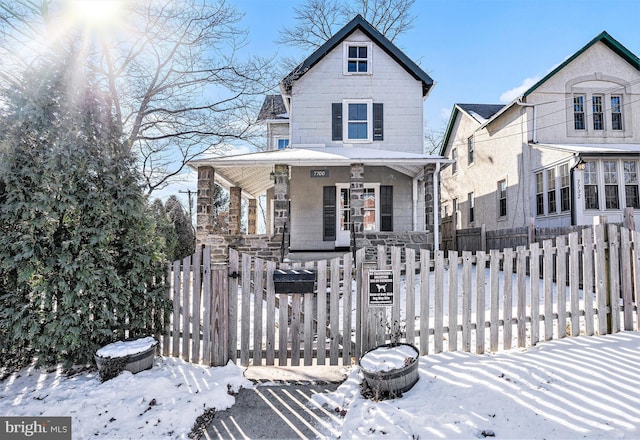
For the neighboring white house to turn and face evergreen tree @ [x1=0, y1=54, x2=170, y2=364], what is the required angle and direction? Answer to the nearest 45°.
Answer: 0° — it already faces it

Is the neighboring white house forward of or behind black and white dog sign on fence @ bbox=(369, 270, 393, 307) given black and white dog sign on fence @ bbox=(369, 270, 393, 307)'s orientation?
behind

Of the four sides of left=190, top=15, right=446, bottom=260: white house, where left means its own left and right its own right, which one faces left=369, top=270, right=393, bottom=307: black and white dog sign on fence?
front

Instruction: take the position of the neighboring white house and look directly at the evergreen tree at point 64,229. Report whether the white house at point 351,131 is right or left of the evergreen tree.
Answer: right

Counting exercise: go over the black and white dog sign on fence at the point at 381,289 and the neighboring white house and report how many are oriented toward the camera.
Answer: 2

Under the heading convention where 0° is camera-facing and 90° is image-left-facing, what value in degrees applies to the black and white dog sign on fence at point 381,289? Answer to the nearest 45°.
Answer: approximately 0°

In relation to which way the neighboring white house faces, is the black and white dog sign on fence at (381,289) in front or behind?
in front

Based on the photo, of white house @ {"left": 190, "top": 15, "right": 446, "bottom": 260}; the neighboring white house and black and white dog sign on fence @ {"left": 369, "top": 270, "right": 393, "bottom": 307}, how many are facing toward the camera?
3

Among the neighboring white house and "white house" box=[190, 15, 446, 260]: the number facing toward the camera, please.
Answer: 2

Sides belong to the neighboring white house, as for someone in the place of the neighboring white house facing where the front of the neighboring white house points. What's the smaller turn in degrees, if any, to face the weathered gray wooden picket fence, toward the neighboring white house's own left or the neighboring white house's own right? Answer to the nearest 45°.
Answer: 0° — it already faces it

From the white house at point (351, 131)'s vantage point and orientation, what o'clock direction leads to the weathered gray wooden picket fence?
The weathered gray wooden picket fence is roughly at 12 o'clock from the white house.

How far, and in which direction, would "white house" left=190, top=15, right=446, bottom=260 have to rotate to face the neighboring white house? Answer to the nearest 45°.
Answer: approximately 90° to its left
